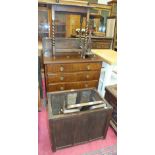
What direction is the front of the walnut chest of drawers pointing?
toward the camera

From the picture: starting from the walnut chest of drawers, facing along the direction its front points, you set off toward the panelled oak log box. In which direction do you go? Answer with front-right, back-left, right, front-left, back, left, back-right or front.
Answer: front
